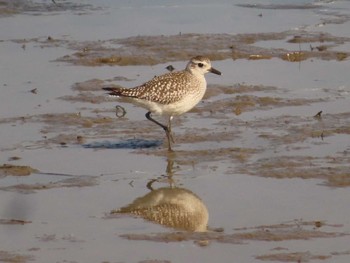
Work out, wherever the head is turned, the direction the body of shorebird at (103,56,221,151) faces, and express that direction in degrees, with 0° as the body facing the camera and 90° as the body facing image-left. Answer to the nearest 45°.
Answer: approximately 270°
